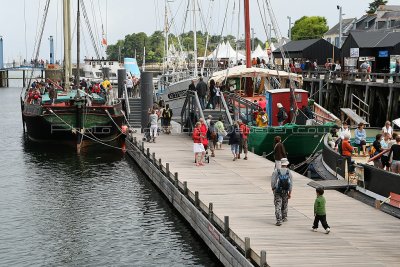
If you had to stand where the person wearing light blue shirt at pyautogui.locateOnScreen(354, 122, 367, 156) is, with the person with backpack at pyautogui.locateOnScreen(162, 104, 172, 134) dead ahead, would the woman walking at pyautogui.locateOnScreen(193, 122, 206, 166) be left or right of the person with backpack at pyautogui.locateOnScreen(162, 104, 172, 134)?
left

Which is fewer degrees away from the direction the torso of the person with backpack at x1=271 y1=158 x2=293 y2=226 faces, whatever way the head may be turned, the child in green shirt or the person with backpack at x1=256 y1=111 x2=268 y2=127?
the person with backpack

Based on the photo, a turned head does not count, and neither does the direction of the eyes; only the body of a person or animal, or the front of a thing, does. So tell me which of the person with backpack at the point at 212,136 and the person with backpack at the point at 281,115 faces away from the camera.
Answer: the person with backpack at the point at 212,136

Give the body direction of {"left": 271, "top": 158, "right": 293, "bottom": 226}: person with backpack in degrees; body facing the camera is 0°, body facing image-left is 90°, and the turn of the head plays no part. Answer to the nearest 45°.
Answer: approximately 180°

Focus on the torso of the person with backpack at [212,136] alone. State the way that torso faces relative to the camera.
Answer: away from the camera

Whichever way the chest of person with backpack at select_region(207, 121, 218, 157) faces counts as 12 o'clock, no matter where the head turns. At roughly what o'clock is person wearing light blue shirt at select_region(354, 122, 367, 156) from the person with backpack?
The person wearing light blue shirt is roughly at 4 o'clock from the person with backpack.

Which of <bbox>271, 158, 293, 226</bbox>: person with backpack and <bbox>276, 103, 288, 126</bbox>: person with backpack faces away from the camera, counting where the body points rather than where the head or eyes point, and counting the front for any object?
<bbox>271, 158, 293, 226</bbox>: person with backpack

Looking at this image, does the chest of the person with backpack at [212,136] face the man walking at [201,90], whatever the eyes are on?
yes
